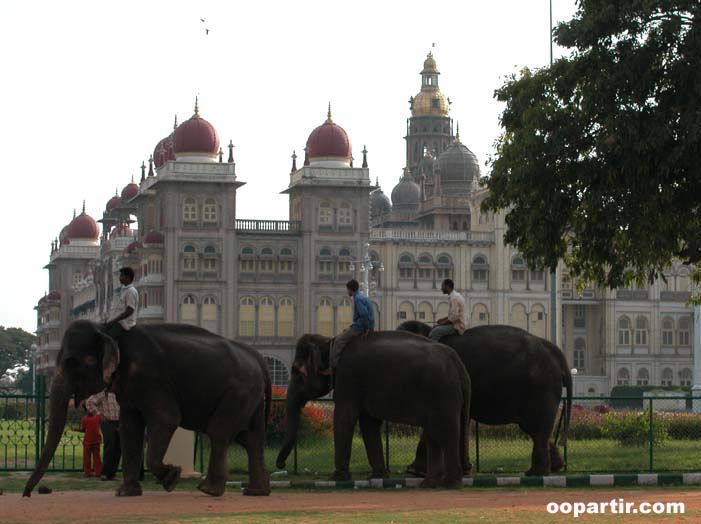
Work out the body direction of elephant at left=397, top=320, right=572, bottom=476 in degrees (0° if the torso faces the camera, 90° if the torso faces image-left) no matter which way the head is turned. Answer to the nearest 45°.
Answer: approximately 90°

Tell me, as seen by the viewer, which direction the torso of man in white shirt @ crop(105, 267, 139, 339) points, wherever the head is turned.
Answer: to the viewer's left

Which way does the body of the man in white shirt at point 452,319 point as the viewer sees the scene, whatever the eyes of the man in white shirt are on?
to the viewer's left

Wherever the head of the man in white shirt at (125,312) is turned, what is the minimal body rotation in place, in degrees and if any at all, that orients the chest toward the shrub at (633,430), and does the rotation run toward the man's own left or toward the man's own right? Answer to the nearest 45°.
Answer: approximately 135° to the man's own right

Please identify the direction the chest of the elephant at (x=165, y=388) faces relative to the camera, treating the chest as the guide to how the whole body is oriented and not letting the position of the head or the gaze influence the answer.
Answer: to the viewer's left

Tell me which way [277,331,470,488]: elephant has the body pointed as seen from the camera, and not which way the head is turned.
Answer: to the viewer's left
